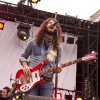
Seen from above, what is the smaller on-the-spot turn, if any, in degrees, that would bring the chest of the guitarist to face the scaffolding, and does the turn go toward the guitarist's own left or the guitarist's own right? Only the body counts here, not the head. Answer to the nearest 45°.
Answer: approximately 135° to the guitarist's own left

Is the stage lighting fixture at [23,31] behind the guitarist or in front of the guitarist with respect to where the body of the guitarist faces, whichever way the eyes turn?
behind

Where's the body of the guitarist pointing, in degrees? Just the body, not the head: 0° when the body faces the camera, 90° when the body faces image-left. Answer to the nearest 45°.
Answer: approximately 315°
